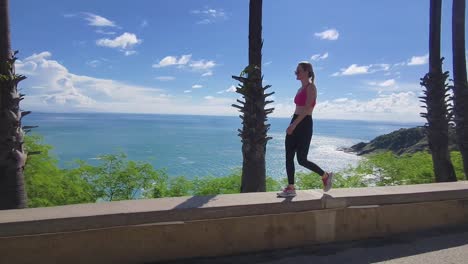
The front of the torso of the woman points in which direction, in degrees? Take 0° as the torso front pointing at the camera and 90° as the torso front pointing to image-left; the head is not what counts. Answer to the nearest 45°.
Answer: approximately 90°

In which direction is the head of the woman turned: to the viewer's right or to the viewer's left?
to the viewer's left
